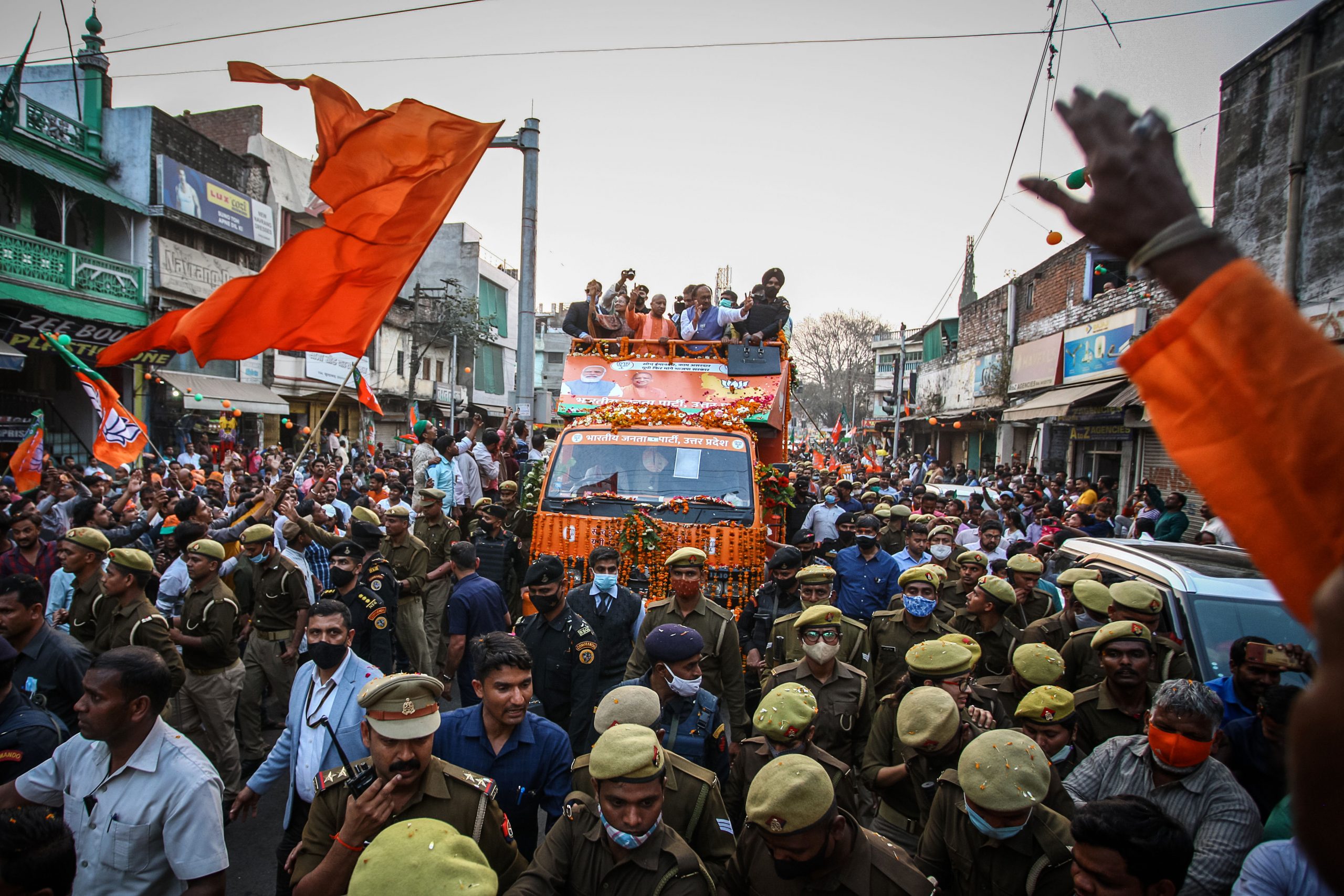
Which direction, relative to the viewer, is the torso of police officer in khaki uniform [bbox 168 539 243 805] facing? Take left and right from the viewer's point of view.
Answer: facing the viewer and to the left of the viewer

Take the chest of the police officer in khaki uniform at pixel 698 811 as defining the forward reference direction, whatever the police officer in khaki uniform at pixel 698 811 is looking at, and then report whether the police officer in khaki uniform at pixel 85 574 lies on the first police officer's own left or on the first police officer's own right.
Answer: on the first police officer's own right

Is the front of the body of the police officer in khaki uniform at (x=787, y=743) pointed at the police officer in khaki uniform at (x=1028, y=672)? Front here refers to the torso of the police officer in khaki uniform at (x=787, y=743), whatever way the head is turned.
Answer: no

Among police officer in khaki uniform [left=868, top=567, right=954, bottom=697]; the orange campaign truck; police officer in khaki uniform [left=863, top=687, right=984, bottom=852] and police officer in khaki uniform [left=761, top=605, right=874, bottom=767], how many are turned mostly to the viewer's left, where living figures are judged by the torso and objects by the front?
0

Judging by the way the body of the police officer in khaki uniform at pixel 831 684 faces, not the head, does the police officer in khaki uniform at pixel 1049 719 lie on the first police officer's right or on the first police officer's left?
on the first police officer's left

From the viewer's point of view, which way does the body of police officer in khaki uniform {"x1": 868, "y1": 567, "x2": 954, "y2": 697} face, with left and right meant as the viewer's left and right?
facing the viewer

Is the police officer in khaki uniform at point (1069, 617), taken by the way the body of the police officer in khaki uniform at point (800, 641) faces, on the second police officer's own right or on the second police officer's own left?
on the second police officer's own left

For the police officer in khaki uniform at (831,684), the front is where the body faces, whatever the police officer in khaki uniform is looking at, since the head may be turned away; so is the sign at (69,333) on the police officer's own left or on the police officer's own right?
on the police officer's own right

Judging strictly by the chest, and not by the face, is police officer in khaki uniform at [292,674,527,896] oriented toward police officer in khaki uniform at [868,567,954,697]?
no

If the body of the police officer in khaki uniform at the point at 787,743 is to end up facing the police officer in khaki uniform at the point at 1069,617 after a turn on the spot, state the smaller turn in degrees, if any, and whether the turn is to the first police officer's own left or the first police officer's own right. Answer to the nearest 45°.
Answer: approximately 135° to the first police officer's own left

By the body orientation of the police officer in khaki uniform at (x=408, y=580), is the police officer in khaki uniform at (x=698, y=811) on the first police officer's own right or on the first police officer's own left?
on the first police officer's own left

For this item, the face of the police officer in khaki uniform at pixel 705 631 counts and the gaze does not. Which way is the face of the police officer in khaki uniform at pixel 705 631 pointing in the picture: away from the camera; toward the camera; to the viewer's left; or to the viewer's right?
toward the camera

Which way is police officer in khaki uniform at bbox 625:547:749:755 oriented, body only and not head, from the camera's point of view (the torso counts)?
toward the camera

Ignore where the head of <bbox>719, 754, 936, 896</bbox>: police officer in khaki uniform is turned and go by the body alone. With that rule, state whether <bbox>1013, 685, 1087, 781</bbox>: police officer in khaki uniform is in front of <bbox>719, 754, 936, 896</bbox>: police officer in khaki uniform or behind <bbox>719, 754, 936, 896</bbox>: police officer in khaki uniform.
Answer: behind
